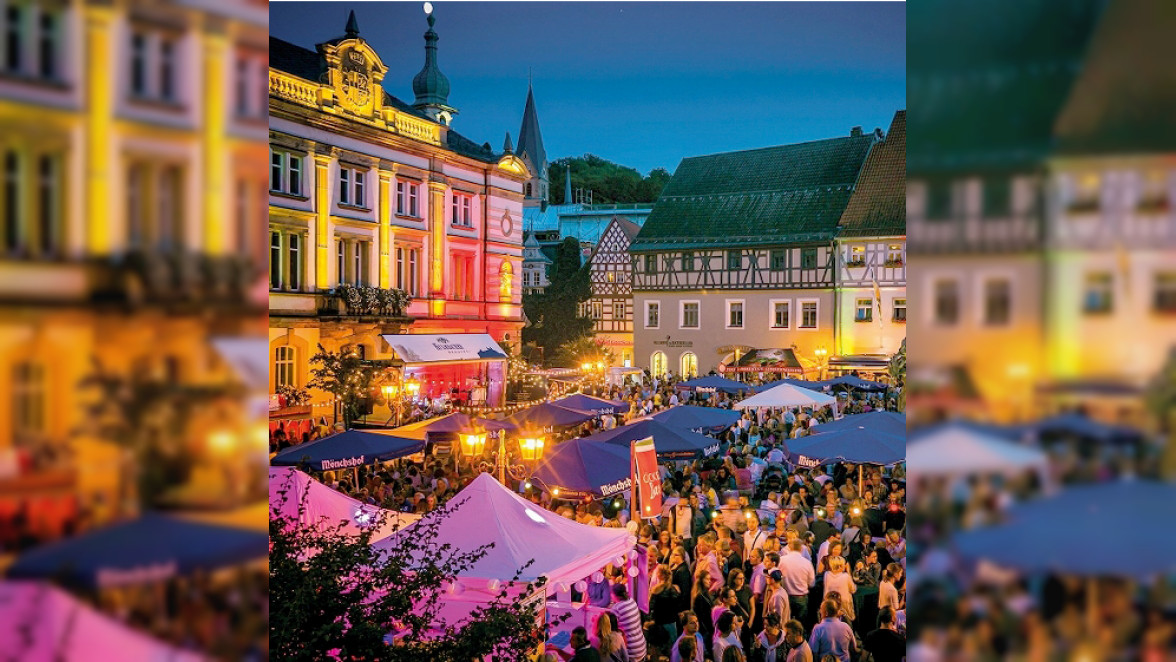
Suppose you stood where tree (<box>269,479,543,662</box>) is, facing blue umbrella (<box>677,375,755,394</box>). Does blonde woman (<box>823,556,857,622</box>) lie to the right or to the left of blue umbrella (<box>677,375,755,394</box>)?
right

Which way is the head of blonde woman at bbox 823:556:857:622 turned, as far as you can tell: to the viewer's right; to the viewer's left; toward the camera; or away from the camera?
away from the camera

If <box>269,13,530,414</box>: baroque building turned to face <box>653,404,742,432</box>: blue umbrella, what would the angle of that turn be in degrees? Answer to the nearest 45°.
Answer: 0° — it already faces it

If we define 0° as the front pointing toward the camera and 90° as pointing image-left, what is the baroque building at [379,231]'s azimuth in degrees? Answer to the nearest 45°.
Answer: approximately 315°

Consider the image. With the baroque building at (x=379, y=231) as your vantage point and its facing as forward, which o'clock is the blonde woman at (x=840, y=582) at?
The blonde woman is roughly at 1 o'clock from the baroque building.

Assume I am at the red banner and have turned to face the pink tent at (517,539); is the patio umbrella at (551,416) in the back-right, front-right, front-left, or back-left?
back-right
